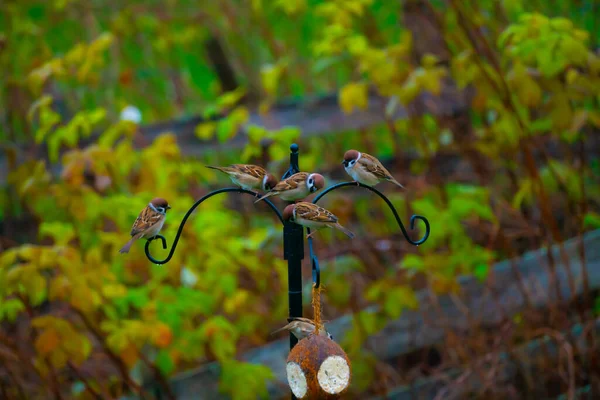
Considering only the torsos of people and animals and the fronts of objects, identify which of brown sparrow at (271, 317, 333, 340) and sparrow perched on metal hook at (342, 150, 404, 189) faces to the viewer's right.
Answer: the brown sparrow

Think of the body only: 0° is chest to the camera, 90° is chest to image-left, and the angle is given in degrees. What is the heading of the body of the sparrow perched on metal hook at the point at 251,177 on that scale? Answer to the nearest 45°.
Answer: approximately 270°

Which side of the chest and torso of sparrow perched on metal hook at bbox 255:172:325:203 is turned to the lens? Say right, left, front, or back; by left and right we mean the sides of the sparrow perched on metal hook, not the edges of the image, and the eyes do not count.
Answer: right

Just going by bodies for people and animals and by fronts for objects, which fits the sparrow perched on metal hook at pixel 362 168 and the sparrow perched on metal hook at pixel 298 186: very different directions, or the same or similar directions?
very different directions

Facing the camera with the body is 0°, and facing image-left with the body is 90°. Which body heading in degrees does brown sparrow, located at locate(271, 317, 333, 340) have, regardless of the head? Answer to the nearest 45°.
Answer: approximately 270°

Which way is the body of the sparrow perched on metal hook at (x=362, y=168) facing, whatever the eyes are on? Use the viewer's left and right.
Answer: facing to the left of the viewer
